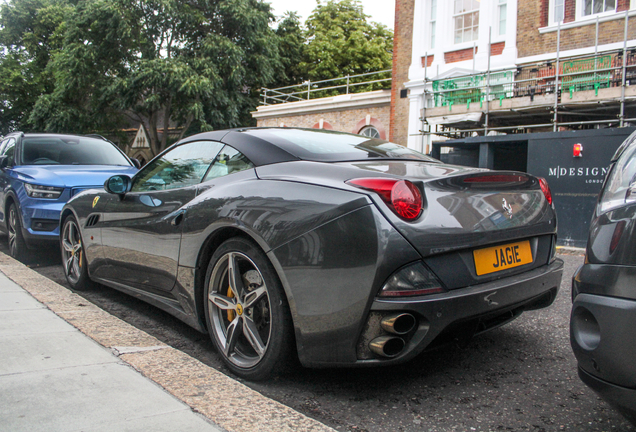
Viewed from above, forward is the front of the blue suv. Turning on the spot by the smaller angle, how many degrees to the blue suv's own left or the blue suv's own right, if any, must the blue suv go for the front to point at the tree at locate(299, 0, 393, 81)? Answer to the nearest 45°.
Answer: approximately 90° to the blue suv's own left

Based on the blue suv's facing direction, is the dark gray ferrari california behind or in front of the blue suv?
in front

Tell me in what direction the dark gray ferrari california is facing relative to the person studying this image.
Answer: facing away from the viewer and to the left of the viewer

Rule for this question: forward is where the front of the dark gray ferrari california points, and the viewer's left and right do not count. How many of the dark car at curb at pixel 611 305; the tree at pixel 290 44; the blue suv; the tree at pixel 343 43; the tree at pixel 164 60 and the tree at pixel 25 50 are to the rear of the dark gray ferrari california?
1

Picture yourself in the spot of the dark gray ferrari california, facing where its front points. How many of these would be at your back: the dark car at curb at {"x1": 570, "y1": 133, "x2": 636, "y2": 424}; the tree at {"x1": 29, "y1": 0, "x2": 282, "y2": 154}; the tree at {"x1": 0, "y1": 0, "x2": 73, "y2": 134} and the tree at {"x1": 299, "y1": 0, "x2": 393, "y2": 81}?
1

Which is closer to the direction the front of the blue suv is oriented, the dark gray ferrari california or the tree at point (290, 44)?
the dark gray ferrari california

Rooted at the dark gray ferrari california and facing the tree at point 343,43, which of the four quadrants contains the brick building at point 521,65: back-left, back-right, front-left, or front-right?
front-right

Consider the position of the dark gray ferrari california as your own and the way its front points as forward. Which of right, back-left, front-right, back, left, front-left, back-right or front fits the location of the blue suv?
front

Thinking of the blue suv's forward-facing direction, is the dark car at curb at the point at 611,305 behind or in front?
in front

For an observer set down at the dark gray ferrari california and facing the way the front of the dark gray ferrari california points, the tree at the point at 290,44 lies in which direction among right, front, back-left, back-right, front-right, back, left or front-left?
front-right

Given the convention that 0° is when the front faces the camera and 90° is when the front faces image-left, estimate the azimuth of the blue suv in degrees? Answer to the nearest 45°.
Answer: approximately 315°

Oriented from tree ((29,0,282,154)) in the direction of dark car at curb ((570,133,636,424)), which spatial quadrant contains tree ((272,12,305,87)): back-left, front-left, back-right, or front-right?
back-left

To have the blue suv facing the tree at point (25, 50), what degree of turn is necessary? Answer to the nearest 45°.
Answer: approximately 135° to its left

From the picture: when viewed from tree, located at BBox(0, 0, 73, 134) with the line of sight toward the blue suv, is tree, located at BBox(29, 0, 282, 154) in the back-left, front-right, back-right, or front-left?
front-left

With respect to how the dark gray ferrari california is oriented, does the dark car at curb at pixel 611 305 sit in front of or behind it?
behind

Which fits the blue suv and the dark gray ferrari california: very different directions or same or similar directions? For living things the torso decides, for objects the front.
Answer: very different directions

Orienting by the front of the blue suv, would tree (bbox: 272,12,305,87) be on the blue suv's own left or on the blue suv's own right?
on the blue suv's own left
